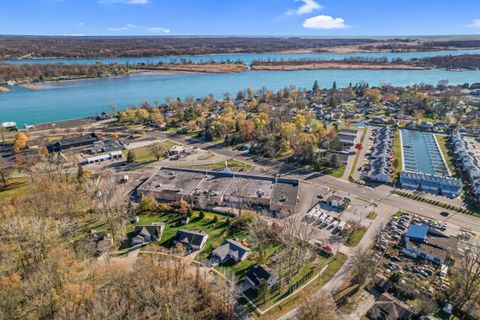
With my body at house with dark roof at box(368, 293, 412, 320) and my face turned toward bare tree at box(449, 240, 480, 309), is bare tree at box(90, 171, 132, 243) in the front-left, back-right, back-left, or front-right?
back-left

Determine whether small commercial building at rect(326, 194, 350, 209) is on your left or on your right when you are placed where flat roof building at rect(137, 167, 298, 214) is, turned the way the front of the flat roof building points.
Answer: on your right

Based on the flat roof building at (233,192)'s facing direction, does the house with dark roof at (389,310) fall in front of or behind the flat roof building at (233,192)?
behind

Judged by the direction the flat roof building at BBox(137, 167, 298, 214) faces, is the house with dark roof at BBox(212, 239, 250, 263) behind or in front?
behind

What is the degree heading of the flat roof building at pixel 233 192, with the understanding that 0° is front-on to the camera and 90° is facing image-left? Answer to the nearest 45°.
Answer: approximately 180°

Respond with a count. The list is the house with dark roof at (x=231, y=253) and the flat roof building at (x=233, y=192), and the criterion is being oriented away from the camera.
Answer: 1

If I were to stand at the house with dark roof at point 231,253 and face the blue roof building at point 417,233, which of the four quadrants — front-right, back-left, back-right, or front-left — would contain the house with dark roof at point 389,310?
front-right

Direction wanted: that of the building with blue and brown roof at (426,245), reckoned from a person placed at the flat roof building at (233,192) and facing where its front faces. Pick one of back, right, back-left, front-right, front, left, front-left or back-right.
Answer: back-right

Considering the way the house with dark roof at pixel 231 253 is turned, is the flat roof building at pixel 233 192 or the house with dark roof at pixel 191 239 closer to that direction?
the house with dark roof

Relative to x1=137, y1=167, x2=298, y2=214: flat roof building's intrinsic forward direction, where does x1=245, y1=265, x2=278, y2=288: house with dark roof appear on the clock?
The house with dark roof is roughly at 6 o'clock from the flat roof building.

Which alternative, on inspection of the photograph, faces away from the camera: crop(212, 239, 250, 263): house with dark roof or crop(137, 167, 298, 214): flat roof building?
the flat roof building

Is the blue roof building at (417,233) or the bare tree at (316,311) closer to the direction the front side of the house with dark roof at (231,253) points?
the bare tree

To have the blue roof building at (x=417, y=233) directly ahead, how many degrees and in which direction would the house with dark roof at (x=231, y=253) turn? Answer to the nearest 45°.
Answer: approximately 135° to its left

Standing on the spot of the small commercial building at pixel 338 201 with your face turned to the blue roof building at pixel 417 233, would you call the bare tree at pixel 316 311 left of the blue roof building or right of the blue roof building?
right

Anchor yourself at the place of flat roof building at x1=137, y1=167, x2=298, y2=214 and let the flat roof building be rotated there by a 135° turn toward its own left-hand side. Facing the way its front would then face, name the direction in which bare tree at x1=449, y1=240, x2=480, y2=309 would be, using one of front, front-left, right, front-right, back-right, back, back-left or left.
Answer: left

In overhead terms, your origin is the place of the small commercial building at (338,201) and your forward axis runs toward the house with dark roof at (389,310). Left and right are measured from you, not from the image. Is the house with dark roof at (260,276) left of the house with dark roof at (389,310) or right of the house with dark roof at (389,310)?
right

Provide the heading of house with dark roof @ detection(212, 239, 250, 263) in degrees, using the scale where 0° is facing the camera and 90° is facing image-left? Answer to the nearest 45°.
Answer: approximately 45°
